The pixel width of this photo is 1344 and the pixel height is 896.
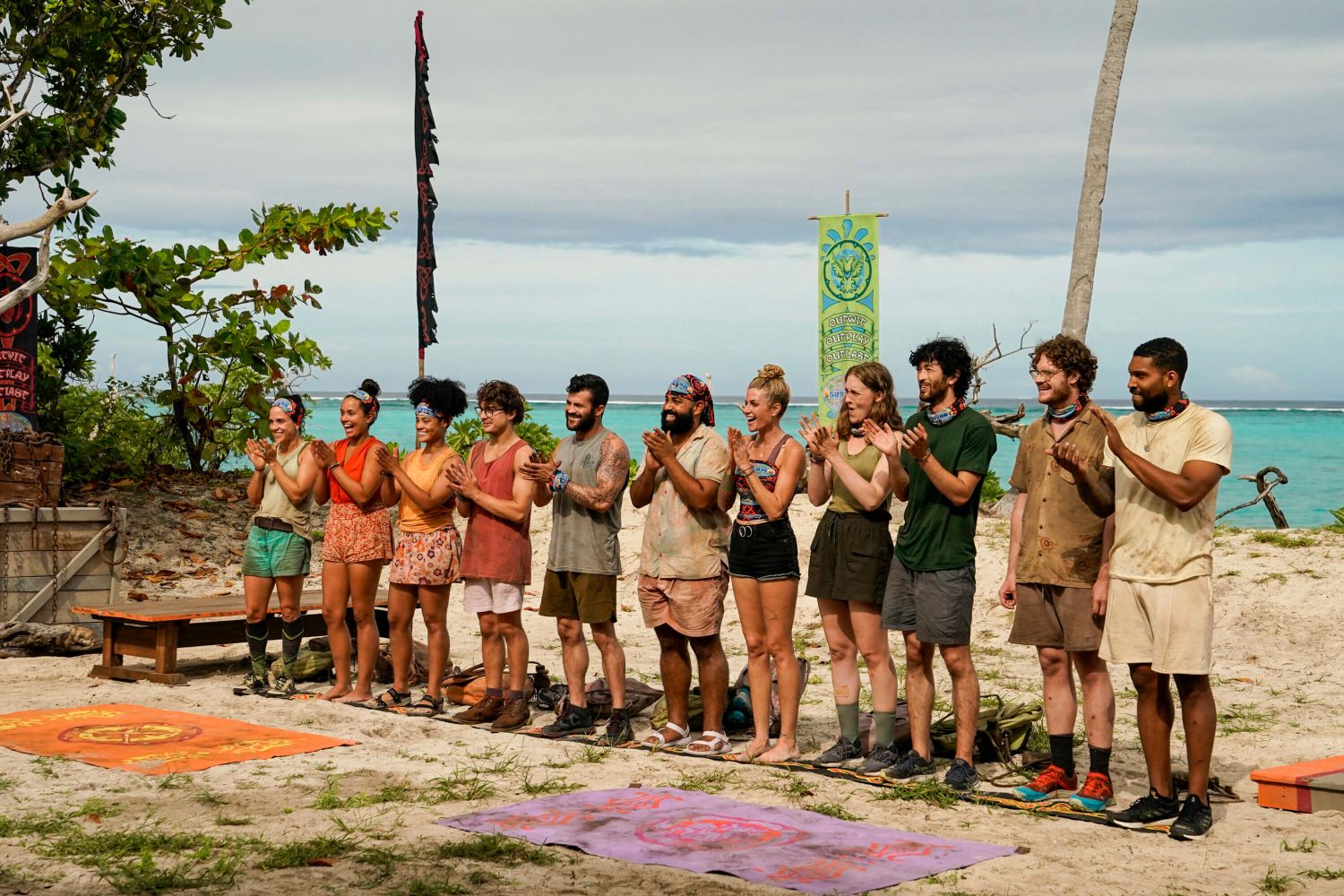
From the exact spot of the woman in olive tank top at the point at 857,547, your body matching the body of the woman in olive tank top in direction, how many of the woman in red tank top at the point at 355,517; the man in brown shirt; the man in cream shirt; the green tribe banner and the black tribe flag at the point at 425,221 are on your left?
2

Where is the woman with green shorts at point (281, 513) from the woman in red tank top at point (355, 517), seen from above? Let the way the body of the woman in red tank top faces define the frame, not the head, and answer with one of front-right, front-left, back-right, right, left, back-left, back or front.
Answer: right

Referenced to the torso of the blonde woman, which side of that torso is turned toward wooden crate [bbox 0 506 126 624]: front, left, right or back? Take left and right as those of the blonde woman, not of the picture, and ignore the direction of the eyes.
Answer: right

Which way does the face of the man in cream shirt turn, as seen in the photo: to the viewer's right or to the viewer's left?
to the viewer's left

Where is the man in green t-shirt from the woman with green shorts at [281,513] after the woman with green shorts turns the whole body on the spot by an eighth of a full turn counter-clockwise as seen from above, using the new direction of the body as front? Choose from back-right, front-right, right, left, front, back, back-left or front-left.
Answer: front-left

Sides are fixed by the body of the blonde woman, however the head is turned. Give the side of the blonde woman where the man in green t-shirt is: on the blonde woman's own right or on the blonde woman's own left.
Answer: on the blonde woman's own left

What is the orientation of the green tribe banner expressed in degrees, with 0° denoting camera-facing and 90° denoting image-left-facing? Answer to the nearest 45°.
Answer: approximately 0°

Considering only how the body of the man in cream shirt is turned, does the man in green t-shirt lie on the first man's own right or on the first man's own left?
on the first man's own right

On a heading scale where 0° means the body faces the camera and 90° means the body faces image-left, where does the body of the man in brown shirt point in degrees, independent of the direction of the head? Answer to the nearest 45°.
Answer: approximately 45°

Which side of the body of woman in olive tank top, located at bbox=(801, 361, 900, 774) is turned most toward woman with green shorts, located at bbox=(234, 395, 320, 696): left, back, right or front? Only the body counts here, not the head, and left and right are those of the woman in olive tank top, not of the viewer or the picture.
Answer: right

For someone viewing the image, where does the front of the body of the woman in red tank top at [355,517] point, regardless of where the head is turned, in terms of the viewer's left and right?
facing the viewer and to the left of the viewer

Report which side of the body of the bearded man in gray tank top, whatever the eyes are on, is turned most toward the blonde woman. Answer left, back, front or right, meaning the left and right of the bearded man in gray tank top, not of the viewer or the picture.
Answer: left
